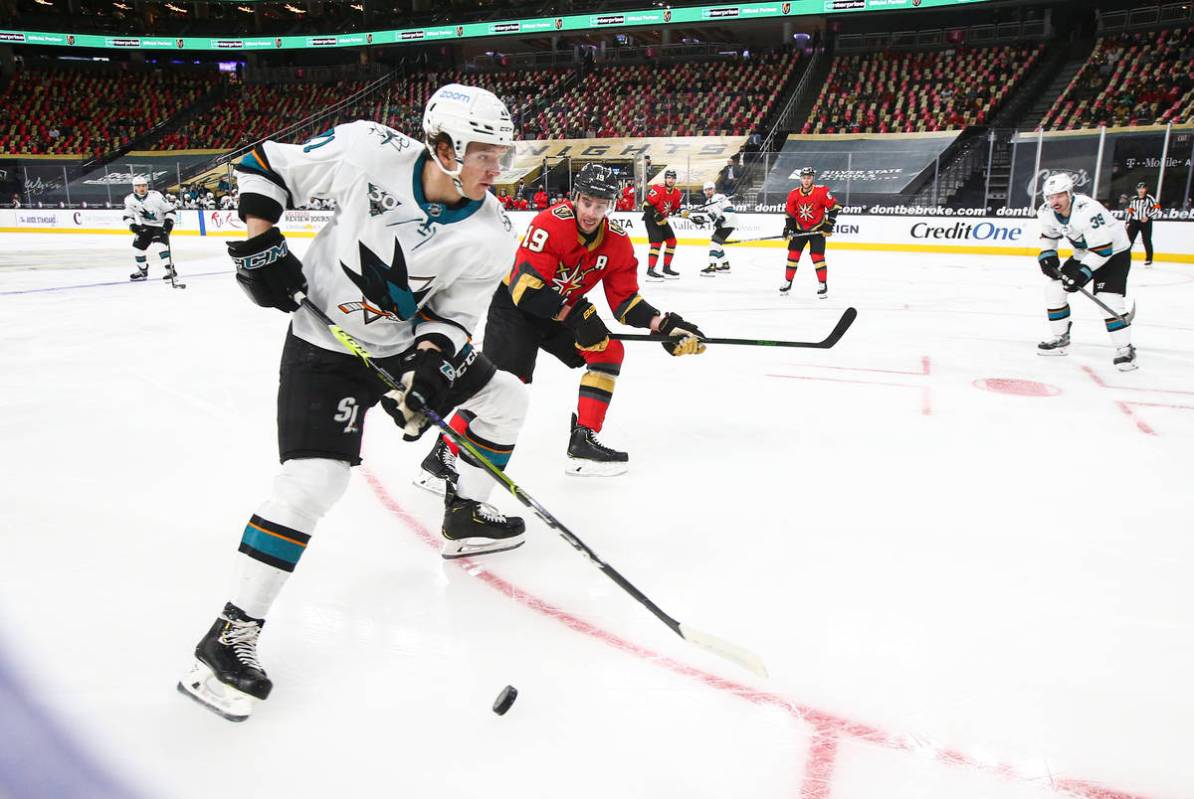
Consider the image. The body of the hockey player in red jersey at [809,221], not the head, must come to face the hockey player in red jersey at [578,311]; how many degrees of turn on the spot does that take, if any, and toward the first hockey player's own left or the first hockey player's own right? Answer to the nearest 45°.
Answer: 0° — they already face them

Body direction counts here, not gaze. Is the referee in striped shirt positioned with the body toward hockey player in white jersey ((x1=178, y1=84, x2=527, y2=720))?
yes

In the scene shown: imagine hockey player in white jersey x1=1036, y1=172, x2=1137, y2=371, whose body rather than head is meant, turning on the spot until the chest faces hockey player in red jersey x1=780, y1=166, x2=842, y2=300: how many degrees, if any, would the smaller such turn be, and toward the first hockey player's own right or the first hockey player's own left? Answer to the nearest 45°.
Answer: approximately 90° to the first hockey player's own right

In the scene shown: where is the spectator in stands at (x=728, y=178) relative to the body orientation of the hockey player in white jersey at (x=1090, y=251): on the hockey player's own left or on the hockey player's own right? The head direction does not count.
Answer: on the hockey player's own right

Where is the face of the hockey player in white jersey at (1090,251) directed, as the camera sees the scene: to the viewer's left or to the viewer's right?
to the viewer's left

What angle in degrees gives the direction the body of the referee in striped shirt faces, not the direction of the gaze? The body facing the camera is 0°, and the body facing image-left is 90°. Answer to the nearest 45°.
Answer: approximately 0°

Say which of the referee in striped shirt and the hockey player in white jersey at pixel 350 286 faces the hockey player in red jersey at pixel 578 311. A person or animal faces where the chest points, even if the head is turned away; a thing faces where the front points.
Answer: the referee in striped shirt

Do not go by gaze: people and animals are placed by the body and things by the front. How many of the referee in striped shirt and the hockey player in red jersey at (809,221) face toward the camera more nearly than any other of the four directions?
2

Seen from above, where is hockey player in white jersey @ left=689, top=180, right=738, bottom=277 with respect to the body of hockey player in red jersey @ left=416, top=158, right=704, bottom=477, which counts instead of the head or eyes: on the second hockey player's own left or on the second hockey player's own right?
on the second hockey player's own left
